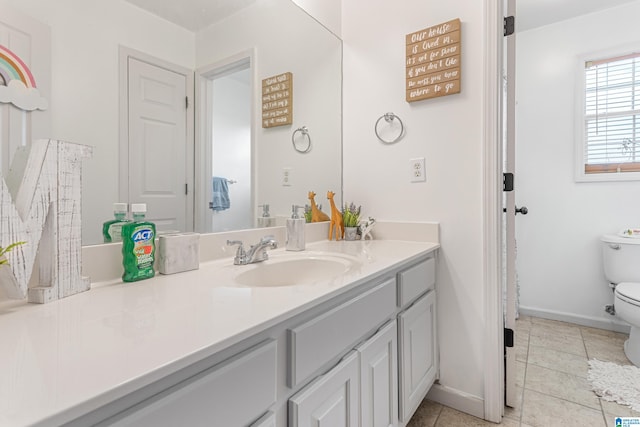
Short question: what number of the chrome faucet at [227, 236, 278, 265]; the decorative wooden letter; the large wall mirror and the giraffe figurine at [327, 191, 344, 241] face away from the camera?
0

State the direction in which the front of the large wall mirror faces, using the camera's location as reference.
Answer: facing the viewer and to the right of the viewer

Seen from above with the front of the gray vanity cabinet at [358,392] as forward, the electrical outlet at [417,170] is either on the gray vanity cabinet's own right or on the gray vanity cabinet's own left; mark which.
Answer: on the gray vanity cabinet's own left

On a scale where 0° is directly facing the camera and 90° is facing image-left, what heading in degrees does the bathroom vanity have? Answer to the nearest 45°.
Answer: approximately 315°

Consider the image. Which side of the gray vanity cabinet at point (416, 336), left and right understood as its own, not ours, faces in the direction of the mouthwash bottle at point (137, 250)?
right

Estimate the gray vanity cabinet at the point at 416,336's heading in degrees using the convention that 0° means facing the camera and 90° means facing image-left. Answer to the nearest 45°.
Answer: approximately 315°

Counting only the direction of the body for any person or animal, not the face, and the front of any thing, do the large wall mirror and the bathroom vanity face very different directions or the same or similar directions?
same or similar directions

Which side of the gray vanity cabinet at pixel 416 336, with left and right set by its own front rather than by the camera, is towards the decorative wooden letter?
right

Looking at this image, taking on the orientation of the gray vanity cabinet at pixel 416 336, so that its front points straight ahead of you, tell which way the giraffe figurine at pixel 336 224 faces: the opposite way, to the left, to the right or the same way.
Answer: to the right

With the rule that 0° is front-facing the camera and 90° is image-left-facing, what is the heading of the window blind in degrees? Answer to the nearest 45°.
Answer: approximately 45°

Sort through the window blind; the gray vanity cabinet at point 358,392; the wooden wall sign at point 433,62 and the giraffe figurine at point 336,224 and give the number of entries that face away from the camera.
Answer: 0

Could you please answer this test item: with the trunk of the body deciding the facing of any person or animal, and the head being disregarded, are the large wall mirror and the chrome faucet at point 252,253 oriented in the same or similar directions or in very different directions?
same or similar directions

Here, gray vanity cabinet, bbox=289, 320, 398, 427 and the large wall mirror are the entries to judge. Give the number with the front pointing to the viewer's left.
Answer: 0
